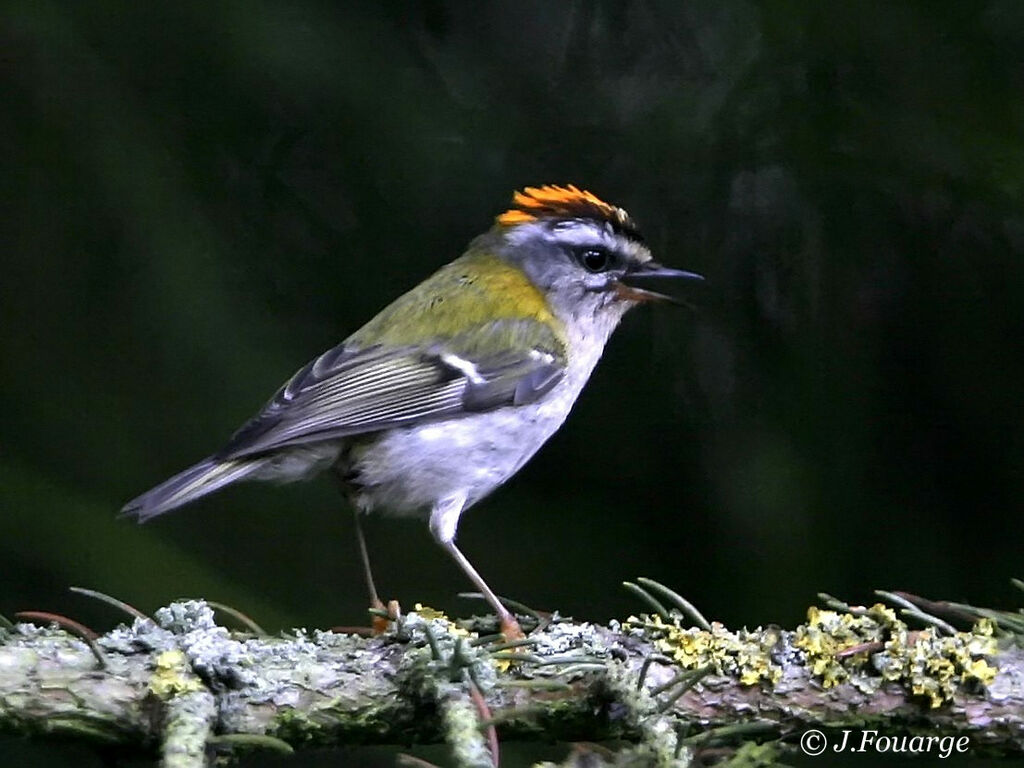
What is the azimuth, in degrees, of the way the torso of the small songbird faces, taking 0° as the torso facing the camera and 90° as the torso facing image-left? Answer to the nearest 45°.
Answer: approximately 270°
